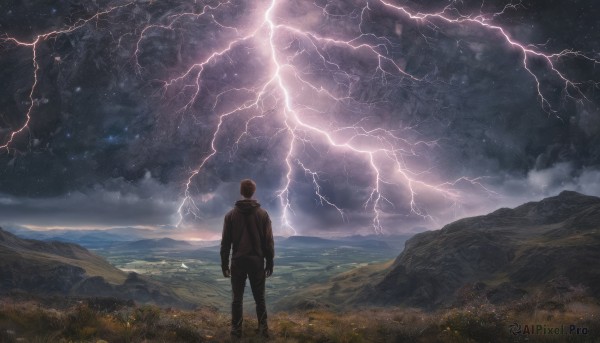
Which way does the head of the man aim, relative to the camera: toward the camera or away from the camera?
away from the camera

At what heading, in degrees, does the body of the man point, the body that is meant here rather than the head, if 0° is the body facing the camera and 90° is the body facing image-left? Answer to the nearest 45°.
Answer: approximately 180°
